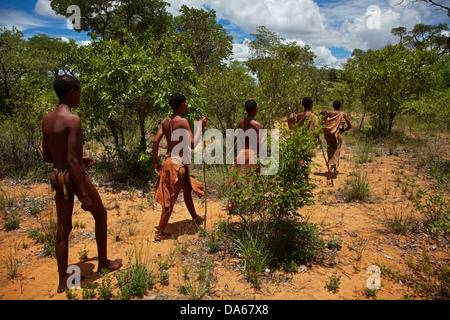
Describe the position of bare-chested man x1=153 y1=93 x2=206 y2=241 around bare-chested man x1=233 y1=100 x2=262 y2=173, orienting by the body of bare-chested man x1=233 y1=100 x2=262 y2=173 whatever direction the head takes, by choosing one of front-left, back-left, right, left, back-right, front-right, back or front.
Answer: back

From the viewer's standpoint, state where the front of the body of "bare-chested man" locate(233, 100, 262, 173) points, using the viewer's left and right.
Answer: facing away from the viewer and to the right of the viewer

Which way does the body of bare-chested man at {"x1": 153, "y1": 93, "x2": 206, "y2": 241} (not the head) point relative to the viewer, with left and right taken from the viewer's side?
facing away from the viewer and to the right of the viewer

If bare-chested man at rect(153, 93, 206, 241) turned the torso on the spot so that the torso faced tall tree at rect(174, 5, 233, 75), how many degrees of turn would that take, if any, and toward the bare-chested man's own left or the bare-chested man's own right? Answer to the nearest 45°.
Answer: approximately 45° to the bare-chested man's own left

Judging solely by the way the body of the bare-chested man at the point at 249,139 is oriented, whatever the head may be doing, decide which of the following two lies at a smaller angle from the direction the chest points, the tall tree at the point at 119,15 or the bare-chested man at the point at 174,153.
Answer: the tall tree

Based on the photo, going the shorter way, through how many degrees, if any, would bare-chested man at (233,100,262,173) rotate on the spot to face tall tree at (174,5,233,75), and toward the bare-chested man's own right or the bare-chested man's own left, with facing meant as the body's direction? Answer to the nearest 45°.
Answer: approximately 45° to the bare-chested man's own left

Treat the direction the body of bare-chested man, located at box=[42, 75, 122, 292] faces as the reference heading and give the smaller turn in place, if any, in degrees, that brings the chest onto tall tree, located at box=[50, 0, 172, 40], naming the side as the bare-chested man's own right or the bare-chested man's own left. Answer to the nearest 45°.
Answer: approximately 45° to the bare-chested man's own left
